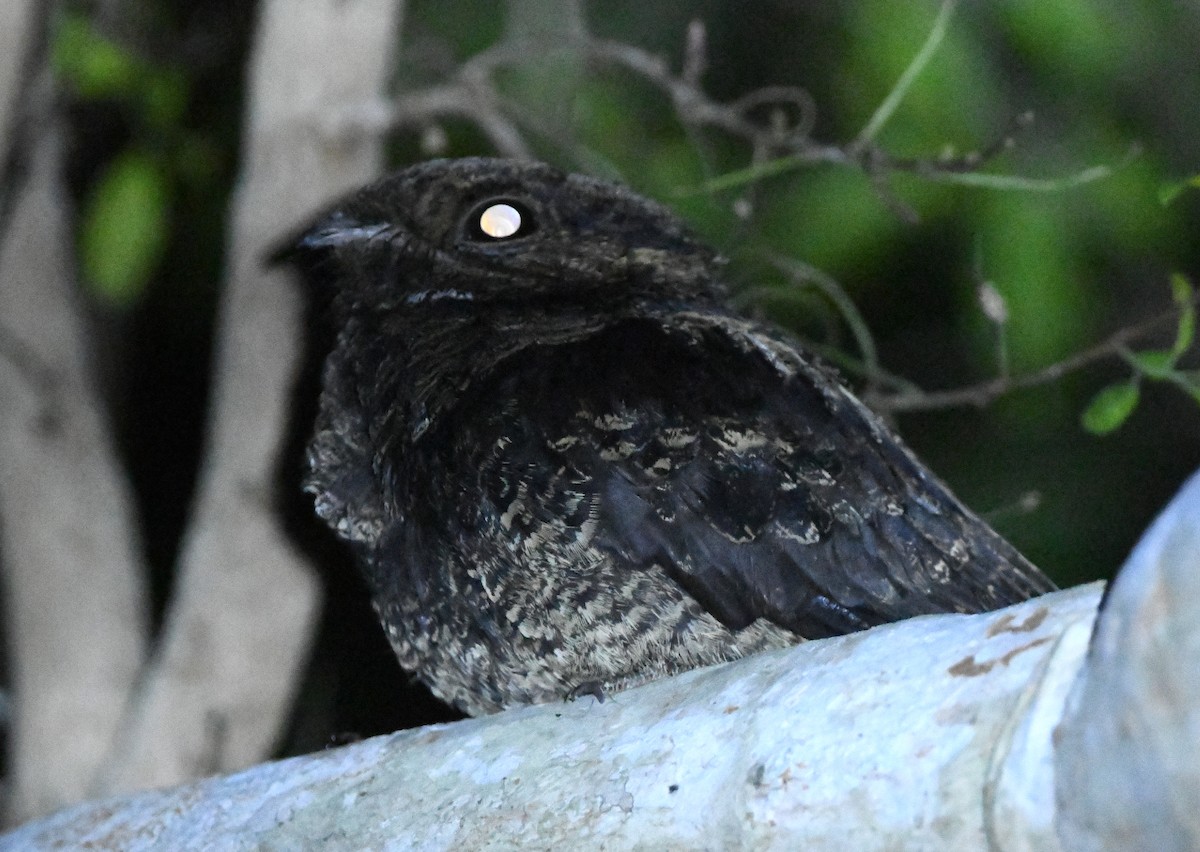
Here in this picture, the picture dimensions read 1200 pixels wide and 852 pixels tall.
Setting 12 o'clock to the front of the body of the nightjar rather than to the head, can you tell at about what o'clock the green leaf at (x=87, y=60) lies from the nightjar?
The green leaf is roughly at 2 o'clock from the nightjar.

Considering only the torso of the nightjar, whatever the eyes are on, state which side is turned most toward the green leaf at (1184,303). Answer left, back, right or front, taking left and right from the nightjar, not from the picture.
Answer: back

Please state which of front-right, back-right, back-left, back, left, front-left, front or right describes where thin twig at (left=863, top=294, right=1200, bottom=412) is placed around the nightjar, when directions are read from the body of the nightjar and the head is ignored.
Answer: back-right

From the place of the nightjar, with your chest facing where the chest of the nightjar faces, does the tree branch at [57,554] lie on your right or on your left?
on your right

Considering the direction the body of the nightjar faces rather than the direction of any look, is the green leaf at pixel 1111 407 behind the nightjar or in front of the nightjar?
behind

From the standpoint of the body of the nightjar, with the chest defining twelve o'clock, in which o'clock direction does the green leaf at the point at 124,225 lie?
The green leaf is roughly at 2 o'clock from the nightjar.

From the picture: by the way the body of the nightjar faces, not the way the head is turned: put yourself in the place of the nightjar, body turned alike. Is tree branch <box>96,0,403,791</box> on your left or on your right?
on your right

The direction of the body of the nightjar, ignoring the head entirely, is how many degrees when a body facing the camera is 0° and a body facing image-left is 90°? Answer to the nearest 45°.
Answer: approximately 90°
